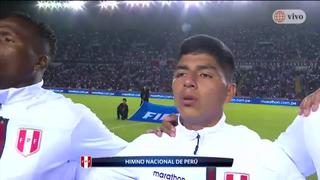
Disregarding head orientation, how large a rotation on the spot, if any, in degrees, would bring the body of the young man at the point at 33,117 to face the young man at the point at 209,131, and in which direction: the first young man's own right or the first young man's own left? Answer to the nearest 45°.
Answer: approximately 90° to the first young man's own left

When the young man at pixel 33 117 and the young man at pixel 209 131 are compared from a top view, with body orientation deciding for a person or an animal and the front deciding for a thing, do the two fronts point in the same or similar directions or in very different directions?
same or similar directions

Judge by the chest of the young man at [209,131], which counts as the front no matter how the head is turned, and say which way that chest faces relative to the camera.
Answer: toward the camera

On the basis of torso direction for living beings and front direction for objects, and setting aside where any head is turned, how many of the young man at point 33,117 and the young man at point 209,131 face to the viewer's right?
0

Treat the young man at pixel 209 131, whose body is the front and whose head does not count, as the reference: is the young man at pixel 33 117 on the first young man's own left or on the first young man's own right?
on the first young man's own right
